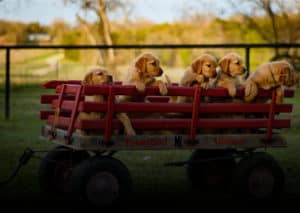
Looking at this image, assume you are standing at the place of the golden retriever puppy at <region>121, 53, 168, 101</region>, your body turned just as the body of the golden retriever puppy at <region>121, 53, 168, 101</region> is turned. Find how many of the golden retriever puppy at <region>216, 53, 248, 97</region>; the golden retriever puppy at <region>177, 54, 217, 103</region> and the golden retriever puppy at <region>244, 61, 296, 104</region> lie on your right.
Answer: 0

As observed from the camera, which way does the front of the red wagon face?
facing the viewer and to the left of the viewer

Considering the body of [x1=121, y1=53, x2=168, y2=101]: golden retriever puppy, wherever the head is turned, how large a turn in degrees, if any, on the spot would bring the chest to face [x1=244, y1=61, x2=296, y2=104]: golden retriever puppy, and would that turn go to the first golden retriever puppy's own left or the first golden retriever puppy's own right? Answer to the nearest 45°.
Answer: approximately 45° to the first golden retriever puppy's own left

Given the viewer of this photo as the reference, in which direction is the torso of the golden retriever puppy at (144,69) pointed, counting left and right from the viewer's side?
facing the viewer and to the right of the viewer

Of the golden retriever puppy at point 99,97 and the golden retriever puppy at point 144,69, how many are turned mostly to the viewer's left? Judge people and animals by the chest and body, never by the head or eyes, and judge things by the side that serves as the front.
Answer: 0

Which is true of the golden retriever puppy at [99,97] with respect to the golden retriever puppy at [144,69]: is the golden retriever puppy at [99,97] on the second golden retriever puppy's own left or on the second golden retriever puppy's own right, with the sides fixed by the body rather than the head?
on the second golden retriever puppy's own right
